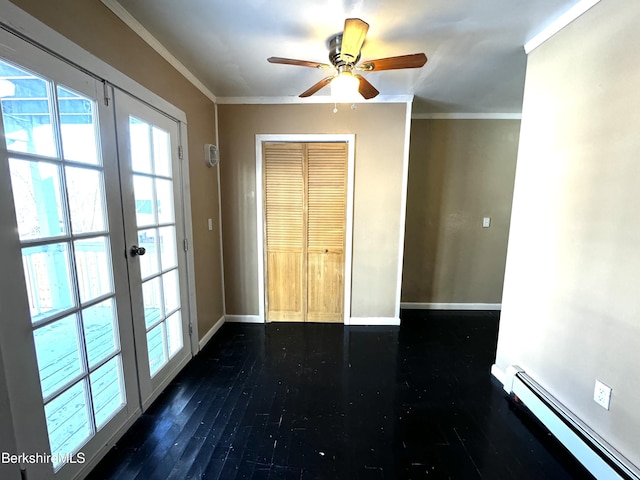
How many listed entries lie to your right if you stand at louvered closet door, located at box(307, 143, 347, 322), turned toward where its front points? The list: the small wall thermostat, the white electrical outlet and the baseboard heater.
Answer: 1

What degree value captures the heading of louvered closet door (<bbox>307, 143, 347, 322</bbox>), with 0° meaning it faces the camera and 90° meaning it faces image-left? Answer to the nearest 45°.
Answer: approximately 0°

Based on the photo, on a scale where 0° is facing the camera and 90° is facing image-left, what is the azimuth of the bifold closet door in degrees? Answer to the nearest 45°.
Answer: approximately 0°

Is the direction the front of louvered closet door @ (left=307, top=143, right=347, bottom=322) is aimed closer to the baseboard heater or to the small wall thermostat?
the baseboard heater

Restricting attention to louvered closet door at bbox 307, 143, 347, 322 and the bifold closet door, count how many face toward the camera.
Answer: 2

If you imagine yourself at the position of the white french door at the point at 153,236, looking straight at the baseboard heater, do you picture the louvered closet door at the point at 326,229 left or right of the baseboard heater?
left
